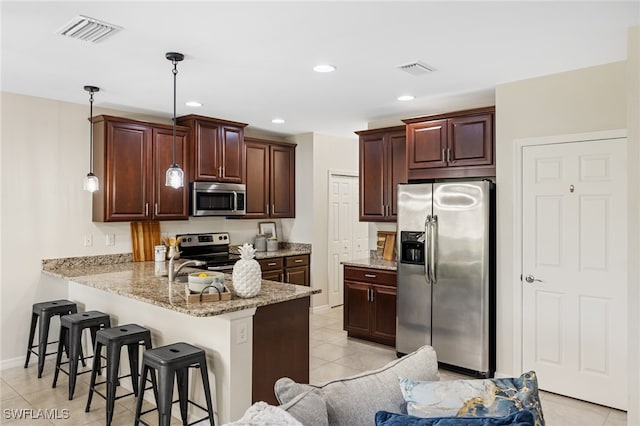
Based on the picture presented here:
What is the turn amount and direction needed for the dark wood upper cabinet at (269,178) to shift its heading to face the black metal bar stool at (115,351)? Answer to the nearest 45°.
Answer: approximately 45° to its right

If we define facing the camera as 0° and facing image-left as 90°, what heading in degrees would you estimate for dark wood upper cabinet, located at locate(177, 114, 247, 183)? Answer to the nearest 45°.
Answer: approximately 315°

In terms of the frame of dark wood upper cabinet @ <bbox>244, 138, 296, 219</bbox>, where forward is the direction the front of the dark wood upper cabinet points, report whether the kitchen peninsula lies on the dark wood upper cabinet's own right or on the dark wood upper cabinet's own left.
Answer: on the dark wood upper cabinet's own right

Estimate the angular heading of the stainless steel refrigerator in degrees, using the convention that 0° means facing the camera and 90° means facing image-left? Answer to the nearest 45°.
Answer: approximately 45°

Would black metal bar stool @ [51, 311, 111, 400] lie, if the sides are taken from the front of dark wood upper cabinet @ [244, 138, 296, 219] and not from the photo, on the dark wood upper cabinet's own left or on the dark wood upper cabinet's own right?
on the dark wood upper cabinet's own right

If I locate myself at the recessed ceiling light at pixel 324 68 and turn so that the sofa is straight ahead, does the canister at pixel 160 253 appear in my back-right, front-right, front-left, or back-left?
back-right

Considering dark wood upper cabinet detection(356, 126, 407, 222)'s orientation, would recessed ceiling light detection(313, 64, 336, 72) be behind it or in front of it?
in front

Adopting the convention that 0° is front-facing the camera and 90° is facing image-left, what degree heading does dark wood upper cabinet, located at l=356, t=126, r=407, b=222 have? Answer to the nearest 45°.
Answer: approximately 45°
